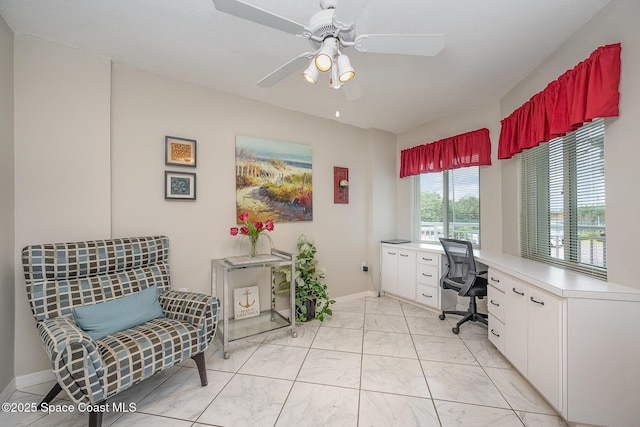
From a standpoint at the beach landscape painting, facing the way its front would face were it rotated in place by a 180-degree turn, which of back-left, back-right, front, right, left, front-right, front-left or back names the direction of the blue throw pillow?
left

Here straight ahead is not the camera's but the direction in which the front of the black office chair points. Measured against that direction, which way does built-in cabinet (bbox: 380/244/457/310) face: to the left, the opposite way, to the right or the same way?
the opposite way

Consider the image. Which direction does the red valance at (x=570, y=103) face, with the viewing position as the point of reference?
facing the viewer and to the left of the viewer

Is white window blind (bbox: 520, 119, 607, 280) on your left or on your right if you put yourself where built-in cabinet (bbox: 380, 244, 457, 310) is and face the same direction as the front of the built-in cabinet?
on your left

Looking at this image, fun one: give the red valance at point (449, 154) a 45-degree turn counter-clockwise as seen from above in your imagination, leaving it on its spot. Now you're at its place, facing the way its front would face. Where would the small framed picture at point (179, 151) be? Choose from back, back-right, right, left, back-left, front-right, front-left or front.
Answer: front-right

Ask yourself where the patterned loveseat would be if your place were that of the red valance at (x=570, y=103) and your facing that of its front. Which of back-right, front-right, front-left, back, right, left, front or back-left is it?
front

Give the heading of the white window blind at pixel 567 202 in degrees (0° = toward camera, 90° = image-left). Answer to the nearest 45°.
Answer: approximately 45°

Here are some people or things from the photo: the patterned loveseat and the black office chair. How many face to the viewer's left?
0

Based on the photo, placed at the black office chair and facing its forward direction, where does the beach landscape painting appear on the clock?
The beach landscape painting is roughly at 7 o'clock from the black office chair.

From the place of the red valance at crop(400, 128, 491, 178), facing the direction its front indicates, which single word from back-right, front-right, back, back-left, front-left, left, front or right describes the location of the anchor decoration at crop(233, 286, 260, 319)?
front

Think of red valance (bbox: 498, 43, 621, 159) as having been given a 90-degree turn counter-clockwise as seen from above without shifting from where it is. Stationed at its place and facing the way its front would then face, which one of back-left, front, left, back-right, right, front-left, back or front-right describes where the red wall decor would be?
back-right

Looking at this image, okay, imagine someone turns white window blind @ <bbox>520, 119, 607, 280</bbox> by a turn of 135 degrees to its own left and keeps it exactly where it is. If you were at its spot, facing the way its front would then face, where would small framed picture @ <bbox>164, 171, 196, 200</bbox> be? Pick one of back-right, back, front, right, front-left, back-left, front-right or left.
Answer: back-right

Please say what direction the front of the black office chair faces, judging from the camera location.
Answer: facing away from the viewer and to the right of the viewer

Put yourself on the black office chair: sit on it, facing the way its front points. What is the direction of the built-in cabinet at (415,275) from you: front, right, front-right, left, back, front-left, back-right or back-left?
left

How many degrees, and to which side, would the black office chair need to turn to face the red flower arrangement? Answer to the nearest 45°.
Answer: approximately 180°
